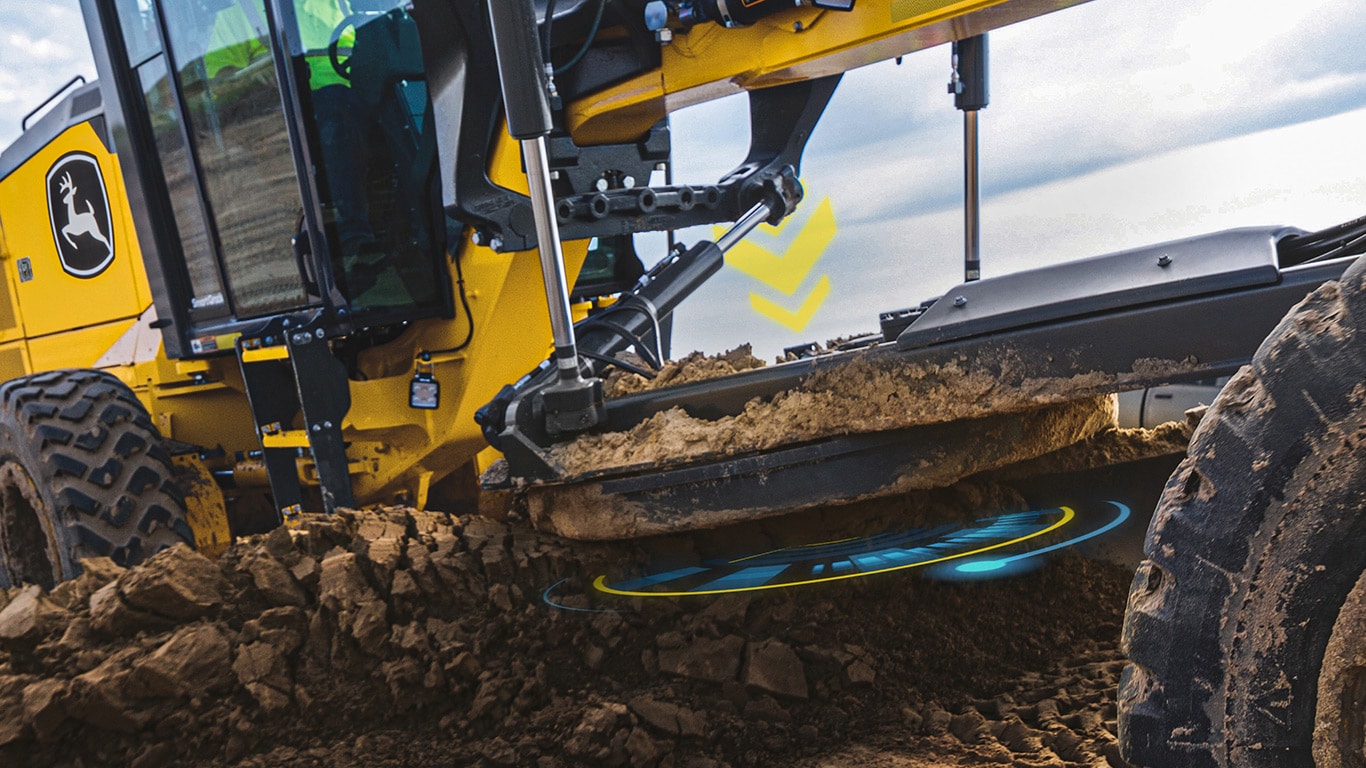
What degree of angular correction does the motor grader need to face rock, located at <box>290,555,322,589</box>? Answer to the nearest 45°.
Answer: approximately 90° to its right

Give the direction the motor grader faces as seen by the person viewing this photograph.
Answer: facing the viewer and to the right of the viewer

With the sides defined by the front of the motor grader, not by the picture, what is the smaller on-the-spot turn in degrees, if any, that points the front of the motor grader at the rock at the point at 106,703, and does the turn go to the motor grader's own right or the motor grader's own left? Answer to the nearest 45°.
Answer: approximately 90° to the motor grader's own right

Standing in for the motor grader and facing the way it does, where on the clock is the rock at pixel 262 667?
The rock is roughly at 3 o'clock from the motor grader.

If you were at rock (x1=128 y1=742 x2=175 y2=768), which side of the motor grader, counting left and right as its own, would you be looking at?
right
